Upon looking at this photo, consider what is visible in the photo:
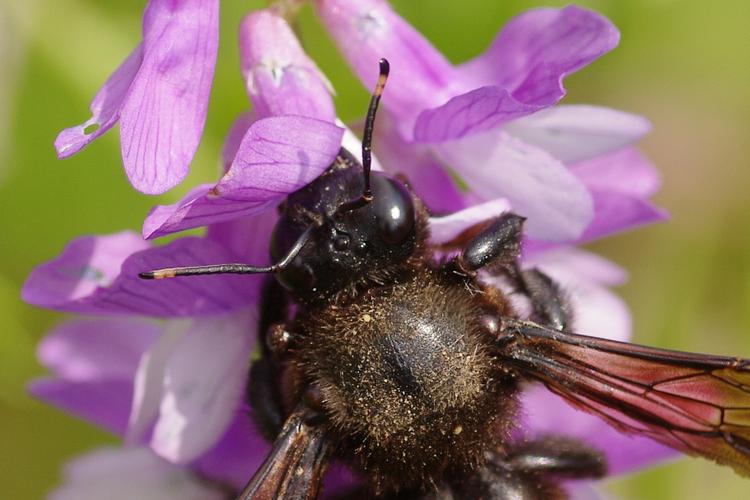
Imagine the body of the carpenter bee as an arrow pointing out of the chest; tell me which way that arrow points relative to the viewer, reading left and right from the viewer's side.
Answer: facing away from the viewer and to the left of the viewer
